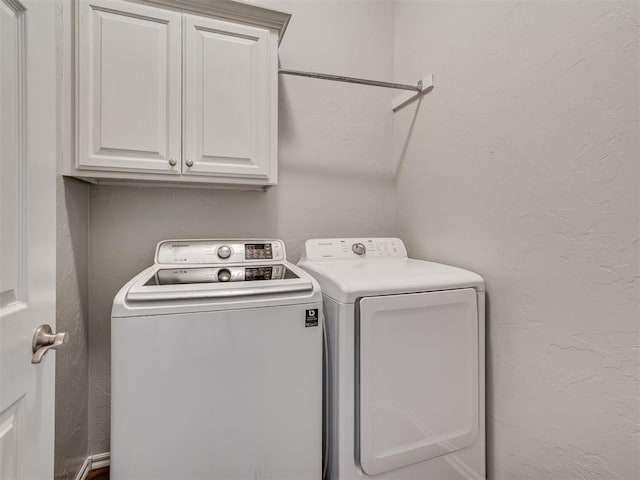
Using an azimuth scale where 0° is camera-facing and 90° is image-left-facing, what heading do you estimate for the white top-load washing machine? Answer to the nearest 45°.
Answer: approximately 0°

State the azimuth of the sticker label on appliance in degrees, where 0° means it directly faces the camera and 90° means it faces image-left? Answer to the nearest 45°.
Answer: approximately 0°

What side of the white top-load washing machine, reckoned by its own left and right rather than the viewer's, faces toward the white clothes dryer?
left
